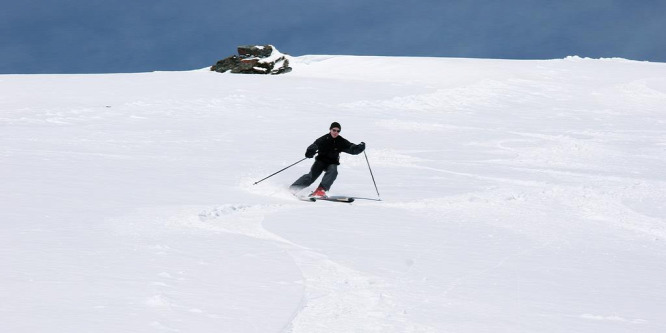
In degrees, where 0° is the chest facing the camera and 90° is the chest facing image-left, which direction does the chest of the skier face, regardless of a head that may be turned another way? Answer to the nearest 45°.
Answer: approximately 0°

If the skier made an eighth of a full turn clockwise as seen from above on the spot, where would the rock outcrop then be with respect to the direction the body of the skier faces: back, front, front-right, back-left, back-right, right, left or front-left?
back-right
